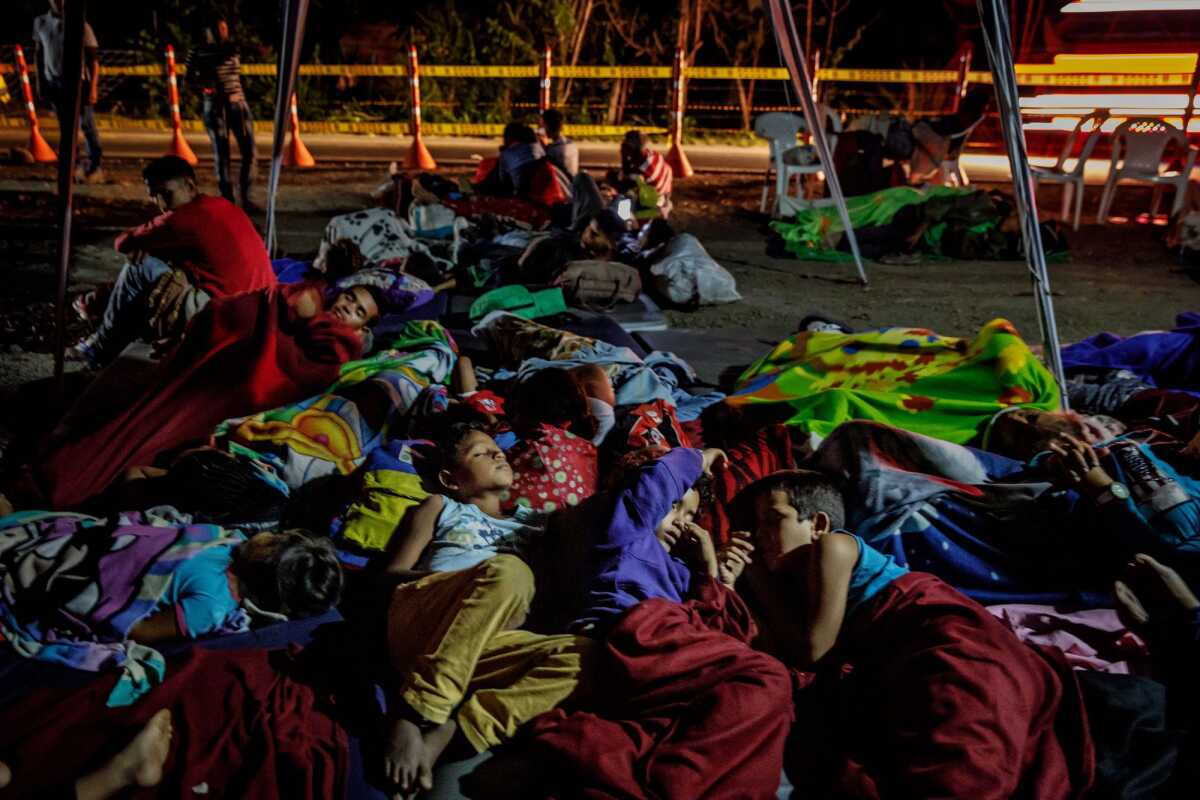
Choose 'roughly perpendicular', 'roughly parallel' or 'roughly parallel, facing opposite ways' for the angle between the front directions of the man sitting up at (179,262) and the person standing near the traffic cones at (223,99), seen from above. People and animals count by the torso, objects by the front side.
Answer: roughly perpendicular

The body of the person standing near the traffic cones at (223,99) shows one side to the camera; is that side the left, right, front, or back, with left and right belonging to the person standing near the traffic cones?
front

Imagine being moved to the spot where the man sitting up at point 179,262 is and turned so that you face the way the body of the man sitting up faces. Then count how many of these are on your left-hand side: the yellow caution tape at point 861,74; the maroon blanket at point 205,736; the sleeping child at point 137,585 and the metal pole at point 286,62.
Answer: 2

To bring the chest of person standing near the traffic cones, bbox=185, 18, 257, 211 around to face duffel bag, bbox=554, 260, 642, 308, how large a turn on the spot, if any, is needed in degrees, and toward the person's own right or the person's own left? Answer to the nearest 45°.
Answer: approximately 45° to the person's own left

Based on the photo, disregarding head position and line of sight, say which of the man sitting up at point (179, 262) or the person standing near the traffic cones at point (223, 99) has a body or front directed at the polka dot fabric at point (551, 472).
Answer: the person standing near the traffic cones

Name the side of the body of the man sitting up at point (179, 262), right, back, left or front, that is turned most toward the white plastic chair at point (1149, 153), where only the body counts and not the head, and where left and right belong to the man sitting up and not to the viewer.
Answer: back

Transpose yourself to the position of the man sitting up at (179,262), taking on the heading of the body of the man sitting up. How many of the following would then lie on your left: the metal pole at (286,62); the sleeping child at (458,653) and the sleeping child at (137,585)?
2

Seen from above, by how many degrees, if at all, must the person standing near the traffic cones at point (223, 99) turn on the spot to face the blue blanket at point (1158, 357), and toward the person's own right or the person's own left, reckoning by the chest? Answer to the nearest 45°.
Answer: approximately 45° to the person's own left

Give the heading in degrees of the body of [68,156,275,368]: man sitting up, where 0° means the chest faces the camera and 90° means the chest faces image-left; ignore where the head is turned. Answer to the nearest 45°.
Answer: approximately 90°

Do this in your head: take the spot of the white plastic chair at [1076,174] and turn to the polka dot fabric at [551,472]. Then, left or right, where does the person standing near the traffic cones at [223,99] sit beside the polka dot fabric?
right
